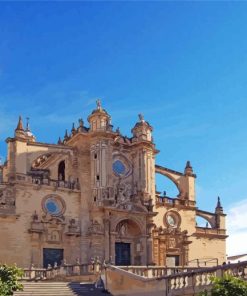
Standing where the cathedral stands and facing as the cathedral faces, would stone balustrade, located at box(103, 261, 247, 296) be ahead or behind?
ahead

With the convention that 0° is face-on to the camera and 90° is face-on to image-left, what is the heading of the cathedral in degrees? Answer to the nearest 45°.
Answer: approximately 315°

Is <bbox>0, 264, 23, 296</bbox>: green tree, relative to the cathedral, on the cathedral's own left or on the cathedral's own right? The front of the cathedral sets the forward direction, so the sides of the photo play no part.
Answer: on the cathedral's own right

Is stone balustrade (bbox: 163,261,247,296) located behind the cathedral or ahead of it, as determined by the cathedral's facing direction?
ahead

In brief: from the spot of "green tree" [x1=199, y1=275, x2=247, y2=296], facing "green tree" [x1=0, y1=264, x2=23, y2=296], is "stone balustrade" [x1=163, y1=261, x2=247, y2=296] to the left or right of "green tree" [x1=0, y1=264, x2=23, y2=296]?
right

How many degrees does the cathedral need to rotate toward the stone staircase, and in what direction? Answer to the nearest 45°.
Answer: approximately 45° to its right
